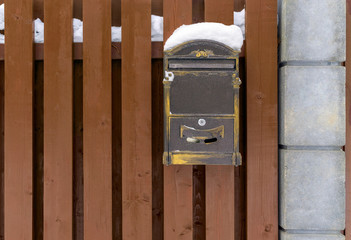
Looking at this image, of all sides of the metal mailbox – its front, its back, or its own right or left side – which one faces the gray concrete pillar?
left

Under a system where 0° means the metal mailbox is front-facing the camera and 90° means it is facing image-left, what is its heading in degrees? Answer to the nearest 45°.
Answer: approximately 0°
